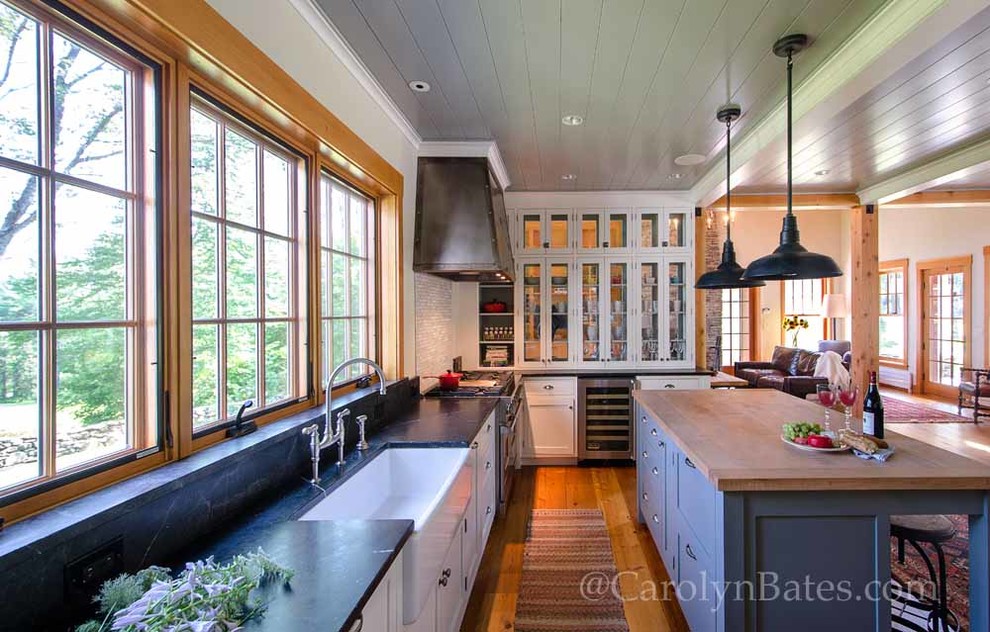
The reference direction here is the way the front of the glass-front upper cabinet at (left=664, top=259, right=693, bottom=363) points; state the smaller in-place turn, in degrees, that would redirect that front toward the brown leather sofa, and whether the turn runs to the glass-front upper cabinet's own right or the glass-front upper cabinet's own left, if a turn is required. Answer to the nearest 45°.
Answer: approximately 135° to the glass-front upper cabinet's own left

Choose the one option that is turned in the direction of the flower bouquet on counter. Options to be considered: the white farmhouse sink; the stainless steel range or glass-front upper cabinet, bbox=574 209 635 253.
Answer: the glass-front upper cabinet

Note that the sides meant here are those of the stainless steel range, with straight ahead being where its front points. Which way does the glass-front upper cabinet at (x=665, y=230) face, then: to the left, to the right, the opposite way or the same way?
to the right

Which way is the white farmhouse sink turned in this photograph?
to the viewer's right

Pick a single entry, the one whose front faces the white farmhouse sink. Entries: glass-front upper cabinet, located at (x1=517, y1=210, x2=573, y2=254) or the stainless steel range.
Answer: the glass-front upper cabinet

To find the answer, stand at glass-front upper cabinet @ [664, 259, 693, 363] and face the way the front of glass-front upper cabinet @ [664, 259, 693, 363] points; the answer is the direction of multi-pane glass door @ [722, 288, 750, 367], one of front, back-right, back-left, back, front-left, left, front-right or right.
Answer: back

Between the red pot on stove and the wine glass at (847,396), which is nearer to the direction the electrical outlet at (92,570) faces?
the wine glass

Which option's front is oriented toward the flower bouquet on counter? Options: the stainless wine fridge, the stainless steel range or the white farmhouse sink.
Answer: the stainless wine fridge

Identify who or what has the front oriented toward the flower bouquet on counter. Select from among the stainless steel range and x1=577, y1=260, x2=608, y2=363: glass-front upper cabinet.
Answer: the glass-front upper cabinet

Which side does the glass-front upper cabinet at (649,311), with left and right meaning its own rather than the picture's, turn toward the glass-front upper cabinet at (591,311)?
right

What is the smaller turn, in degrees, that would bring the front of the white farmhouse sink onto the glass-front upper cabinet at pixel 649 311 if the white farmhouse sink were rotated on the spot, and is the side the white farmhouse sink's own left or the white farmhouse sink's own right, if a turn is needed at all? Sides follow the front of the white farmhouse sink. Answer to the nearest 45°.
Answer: approximately 45° to the white farmhouse sink's own left
